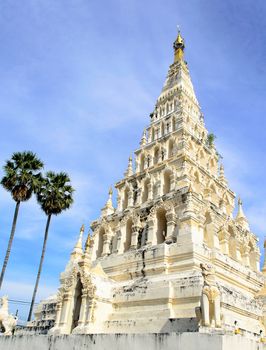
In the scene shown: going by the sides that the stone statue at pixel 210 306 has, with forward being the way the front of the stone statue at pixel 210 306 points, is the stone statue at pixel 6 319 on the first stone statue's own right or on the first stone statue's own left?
on the first stone statue's own right

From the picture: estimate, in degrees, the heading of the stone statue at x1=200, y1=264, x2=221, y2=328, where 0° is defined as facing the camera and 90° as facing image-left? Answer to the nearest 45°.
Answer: approximately 0°
